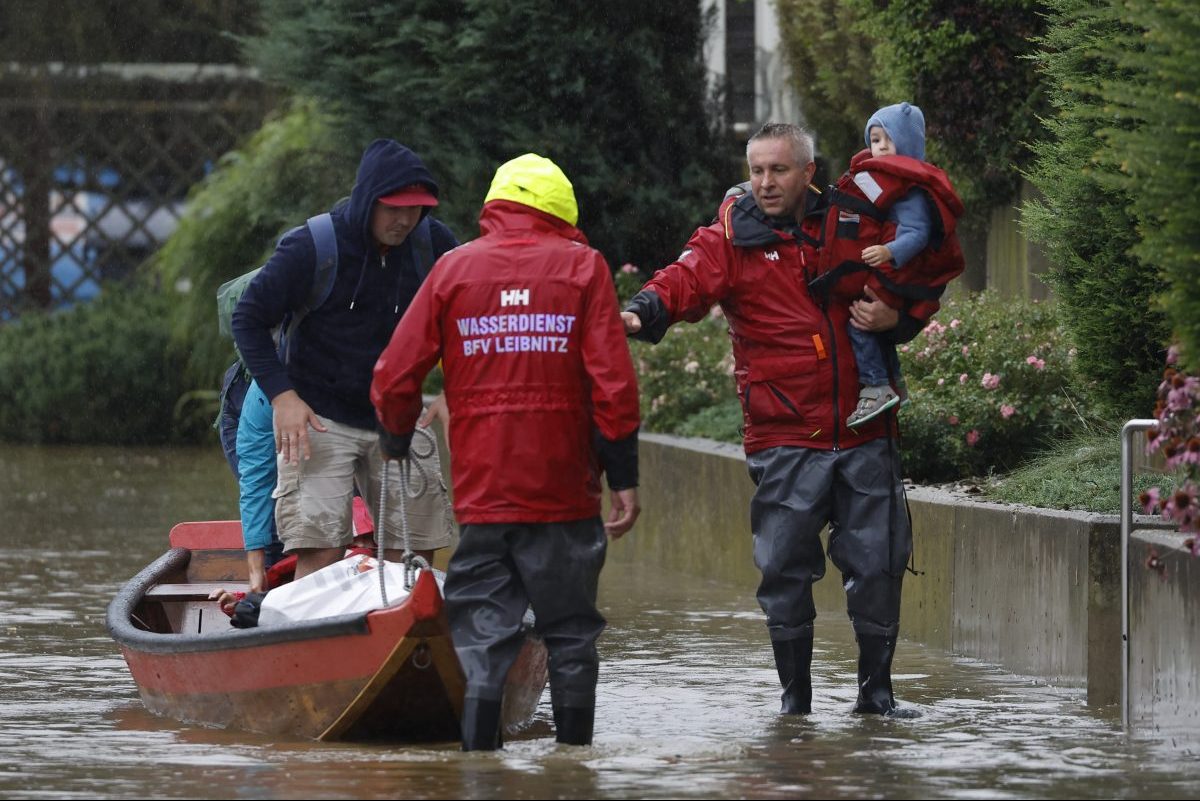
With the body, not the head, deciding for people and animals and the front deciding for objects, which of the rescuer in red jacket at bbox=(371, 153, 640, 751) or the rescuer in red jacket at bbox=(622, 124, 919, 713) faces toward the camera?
the rescuer in red jacket at bbox=(622, 124, 919, 713)

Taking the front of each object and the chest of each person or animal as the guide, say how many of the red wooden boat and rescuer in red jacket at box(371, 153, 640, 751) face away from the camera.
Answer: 1

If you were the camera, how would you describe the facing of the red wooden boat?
facing the viewer and to the right of the viewer

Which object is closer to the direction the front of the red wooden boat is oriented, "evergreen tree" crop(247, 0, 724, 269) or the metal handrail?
the metal handrail

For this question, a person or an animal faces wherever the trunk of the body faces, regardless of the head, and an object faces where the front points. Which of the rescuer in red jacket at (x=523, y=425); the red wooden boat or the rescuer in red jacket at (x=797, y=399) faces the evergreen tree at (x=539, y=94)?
the rescuer in red jacket at (x=523, y=425)

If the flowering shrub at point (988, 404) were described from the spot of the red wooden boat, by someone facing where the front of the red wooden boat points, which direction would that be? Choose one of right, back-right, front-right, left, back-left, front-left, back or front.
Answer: left

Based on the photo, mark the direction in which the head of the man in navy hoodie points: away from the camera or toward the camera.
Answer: toward the camera

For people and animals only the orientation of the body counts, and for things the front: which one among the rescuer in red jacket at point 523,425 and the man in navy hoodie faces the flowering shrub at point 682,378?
the rescuer in red jacket

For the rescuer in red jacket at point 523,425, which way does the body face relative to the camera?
away from the camera

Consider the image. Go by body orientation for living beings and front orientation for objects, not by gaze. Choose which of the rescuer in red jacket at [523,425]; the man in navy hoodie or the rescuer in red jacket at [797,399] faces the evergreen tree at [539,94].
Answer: the rescuer in red jacket at [523,425]

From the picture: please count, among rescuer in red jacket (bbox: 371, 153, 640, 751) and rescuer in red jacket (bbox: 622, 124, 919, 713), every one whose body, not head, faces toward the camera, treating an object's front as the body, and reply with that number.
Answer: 1

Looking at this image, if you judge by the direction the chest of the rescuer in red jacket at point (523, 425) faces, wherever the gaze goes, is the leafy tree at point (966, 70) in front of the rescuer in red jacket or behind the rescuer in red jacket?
in front

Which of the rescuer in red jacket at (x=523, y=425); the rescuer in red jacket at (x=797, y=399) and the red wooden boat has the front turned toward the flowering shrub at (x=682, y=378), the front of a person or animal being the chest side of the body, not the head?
the rescuer in red jacket at (x=523, y=425)

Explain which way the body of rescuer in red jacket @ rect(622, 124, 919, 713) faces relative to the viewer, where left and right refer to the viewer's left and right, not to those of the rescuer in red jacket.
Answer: facing the viewer

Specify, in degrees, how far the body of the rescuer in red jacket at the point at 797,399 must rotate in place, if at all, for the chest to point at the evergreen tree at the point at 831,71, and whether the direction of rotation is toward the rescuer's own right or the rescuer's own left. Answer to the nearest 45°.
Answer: approximately 180°

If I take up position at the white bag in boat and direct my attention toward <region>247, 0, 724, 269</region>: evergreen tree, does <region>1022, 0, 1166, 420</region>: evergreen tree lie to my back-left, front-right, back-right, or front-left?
front-right

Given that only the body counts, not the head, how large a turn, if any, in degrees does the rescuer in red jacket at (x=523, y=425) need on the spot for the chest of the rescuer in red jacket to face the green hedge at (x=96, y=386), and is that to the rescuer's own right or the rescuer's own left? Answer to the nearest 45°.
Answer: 0° — they already face it

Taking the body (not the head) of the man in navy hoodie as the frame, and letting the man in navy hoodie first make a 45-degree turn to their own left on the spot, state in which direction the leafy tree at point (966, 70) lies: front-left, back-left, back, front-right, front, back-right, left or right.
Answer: front-left
